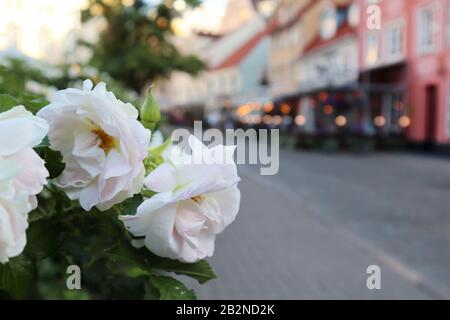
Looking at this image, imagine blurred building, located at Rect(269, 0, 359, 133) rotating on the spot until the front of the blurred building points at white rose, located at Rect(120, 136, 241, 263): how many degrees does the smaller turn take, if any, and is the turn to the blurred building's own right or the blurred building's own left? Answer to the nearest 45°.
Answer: approximately 45° to the blurred building's own left

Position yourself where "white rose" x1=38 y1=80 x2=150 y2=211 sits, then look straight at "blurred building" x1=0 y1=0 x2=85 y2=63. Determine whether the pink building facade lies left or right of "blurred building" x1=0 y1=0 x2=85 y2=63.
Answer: right

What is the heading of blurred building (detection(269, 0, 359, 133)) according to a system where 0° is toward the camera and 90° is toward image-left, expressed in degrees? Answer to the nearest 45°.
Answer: approximately 45°

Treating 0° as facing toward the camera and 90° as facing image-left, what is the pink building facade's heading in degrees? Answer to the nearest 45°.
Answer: approximately 45°

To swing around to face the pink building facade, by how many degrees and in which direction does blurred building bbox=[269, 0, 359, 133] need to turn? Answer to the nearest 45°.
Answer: approximately 45° to its left

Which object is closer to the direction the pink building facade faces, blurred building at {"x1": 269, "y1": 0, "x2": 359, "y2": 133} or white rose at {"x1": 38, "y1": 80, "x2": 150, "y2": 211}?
the white rose

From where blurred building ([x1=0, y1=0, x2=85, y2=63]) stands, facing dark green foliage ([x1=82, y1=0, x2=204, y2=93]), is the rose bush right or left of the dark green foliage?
right

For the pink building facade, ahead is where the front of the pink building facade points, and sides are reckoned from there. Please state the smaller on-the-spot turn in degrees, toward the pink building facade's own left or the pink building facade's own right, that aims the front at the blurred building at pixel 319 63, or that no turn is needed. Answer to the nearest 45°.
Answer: approximately 90° to the pink building facade's own right

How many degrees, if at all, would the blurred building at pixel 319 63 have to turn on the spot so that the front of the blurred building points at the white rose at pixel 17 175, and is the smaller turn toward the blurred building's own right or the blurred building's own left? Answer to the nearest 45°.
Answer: approximately 45° to the blurred building's own left
